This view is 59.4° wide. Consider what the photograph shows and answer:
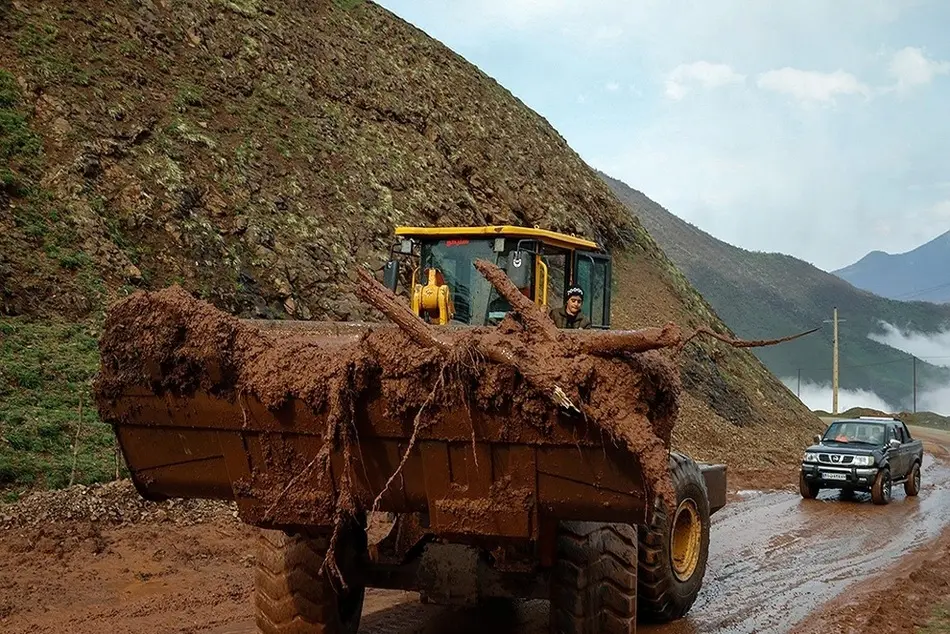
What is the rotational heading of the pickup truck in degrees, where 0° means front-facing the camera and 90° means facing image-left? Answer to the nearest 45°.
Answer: approximately 45°

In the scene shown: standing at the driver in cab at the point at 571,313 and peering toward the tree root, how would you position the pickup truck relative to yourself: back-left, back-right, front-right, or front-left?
back-left
